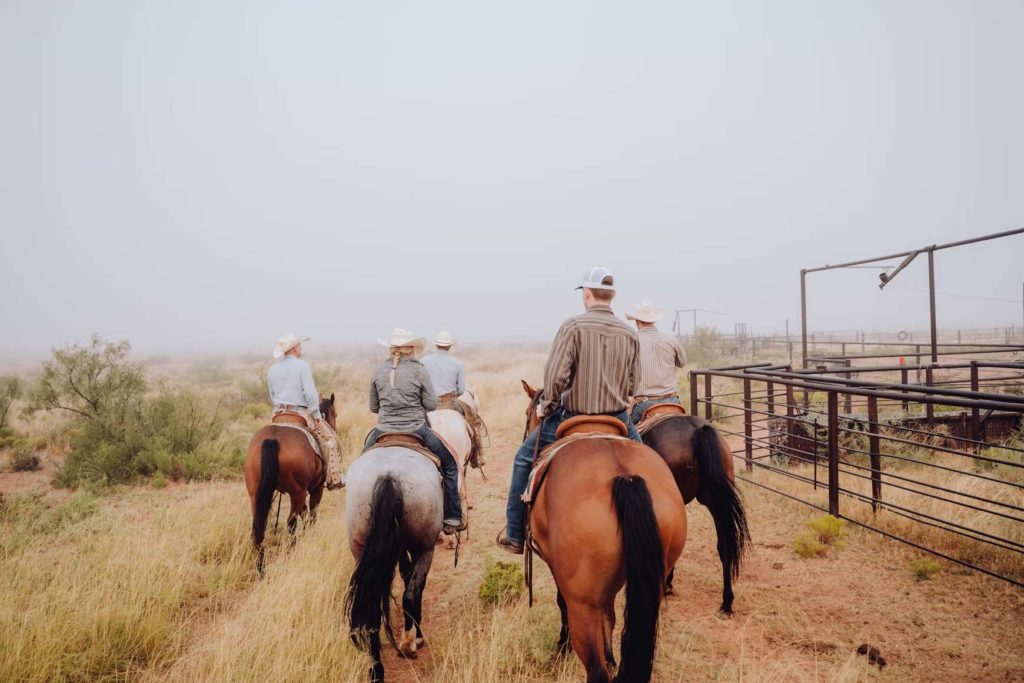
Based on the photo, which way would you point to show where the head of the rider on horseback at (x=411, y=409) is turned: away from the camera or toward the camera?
away from the camera

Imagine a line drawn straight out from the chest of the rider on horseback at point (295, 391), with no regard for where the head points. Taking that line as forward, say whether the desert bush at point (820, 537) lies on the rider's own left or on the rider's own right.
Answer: on the rider's own right

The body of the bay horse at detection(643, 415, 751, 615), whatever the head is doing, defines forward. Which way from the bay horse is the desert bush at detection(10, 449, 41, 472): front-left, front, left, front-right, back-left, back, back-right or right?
front-left

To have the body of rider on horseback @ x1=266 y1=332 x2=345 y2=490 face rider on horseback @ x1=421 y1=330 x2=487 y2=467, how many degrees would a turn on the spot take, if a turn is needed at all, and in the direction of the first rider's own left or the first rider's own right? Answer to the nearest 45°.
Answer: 0° — they already face them

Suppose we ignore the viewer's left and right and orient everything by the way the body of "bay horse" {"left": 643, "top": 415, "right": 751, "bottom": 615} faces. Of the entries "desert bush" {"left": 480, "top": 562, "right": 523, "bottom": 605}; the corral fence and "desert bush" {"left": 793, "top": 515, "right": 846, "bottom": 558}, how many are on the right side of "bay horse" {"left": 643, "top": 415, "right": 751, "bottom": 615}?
2

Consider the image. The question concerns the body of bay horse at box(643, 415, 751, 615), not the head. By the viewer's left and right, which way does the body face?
facing away from the viewer and to the left of the viewer

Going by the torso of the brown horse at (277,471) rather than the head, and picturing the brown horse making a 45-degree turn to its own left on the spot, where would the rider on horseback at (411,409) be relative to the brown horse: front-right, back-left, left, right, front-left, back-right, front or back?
back-right

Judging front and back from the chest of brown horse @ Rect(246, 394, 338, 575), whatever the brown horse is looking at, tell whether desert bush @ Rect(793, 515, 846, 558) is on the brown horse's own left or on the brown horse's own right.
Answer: on the brown horse's own right

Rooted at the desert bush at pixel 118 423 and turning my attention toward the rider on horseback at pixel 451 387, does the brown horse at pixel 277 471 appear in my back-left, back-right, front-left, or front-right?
front-right

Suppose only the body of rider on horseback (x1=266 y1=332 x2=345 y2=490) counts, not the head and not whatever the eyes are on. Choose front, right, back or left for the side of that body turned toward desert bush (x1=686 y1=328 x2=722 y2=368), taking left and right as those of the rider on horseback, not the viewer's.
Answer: front

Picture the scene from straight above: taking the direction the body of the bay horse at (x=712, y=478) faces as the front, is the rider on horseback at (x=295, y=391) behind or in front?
in front

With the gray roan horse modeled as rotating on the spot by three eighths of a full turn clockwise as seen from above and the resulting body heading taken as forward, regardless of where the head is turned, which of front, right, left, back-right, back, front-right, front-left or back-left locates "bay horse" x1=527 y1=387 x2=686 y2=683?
front

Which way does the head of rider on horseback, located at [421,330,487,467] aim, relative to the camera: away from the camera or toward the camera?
away from the camera

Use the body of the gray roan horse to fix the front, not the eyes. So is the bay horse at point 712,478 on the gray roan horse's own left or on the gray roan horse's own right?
on the gray roan horse's own right

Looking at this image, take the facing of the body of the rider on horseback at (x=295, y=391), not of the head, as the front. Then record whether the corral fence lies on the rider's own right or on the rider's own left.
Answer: on the rider's own right

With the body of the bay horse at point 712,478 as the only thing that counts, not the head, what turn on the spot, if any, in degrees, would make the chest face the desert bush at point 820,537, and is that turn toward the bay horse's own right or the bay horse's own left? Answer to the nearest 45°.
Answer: approximately 90° to the bay horse's own right

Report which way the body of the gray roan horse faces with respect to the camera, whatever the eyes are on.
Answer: away from the camera

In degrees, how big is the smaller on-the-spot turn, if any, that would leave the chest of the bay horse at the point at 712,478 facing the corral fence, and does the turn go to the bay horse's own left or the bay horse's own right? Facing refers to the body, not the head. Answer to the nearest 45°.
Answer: approximately 90° to the bay horse's own right

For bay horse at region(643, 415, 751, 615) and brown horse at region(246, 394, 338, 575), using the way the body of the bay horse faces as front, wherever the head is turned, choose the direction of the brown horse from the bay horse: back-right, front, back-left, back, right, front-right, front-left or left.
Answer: front-left
